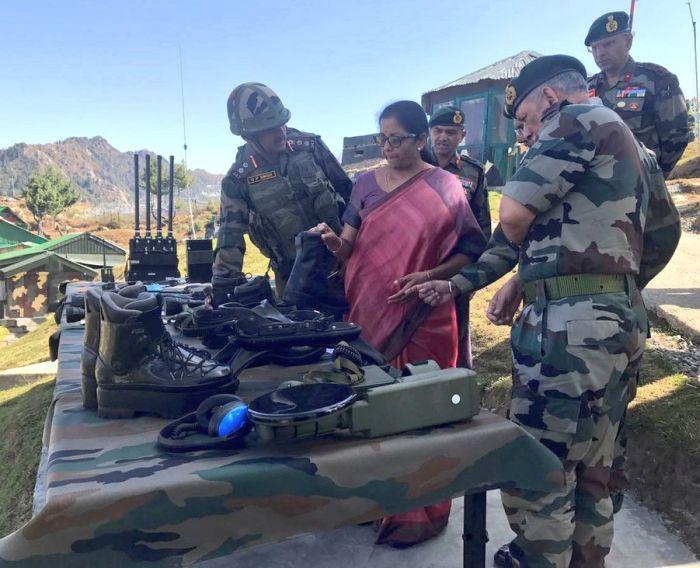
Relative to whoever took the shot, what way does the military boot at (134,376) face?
facing to the right of the viewer

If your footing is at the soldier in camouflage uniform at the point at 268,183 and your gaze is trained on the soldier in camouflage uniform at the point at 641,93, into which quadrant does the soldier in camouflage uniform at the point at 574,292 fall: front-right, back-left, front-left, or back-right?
front-right

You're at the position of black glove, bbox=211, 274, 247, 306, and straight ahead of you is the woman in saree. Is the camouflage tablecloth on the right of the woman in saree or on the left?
right

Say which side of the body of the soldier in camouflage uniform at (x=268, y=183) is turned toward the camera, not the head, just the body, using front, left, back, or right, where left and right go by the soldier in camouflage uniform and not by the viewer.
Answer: front

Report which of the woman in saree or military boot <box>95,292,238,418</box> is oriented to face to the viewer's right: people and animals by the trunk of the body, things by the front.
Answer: the military boot

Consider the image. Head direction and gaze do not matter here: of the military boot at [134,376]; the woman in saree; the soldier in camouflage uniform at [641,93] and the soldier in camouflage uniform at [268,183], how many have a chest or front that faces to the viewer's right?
1

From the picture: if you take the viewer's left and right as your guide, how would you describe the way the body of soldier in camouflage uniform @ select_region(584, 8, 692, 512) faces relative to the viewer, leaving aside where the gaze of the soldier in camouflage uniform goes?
facing the viewer and to the left of the viewer

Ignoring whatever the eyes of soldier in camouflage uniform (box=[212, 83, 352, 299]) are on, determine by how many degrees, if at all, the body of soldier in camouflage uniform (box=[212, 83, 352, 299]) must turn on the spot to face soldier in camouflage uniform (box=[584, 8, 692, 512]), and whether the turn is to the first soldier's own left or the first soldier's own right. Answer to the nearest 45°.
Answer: approximately 90° to the first soldier's own left

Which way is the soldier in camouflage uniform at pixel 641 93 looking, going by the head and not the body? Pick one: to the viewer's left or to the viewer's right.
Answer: to the viewer's left

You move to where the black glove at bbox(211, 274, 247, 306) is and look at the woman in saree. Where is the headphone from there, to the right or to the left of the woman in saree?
right

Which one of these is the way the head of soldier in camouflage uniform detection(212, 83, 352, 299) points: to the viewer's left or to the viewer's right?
to the viewer's right

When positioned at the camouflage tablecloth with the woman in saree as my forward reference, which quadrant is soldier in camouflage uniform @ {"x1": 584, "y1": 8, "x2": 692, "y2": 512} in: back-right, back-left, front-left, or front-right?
front-right

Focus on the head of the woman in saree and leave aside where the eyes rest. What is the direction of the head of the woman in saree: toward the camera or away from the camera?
toward the camera

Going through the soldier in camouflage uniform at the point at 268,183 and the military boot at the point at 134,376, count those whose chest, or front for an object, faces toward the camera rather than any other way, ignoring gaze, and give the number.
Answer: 1
